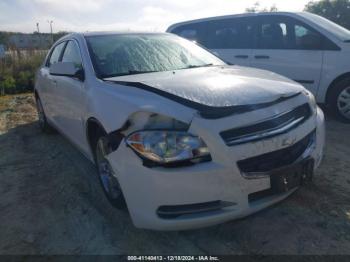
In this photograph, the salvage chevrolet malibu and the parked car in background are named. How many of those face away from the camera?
0

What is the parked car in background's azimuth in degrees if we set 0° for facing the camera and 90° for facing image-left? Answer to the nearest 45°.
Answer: approximately 315°

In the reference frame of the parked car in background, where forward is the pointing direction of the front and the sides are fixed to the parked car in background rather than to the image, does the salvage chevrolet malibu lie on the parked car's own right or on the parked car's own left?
on the parked car's own right

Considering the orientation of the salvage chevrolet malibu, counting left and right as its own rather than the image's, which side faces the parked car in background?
left

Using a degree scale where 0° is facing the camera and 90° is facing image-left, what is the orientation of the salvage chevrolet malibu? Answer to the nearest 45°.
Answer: approximately 315°
